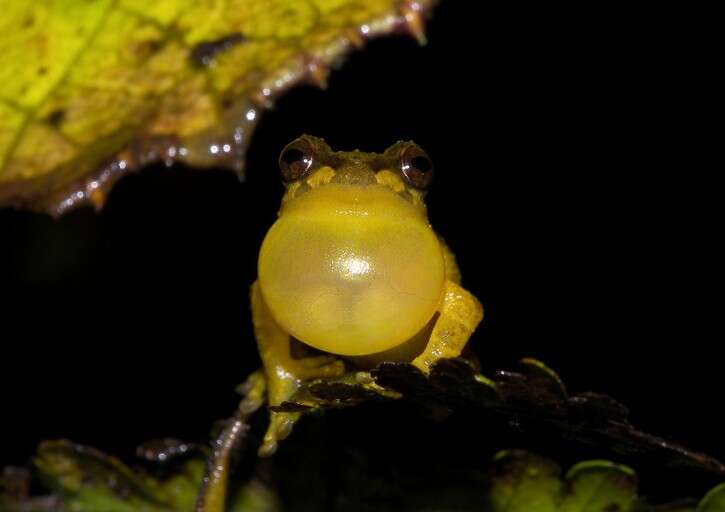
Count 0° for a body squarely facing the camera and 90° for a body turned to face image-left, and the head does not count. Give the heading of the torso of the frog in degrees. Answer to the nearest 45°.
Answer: approximately 0°
